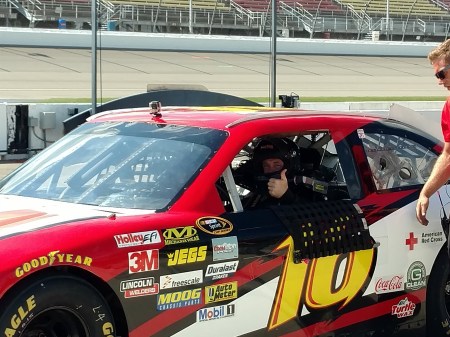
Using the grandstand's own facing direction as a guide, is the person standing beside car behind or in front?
in front

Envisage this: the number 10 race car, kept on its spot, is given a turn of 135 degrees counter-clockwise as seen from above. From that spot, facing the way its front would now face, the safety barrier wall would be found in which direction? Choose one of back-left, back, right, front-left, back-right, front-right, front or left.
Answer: left

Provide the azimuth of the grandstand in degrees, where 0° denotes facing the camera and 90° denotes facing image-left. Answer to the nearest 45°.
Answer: approximately 0°

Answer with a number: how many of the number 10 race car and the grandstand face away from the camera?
0

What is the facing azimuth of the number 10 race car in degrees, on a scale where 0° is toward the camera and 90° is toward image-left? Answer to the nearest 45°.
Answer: approximately 45°

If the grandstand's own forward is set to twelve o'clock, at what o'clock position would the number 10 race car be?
The number 10 race car is roughly at 12 o'clock from the grandstand.

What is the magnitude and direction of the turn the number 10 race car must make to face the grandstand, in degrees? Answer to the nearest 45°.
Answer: approximately 135° to its right
